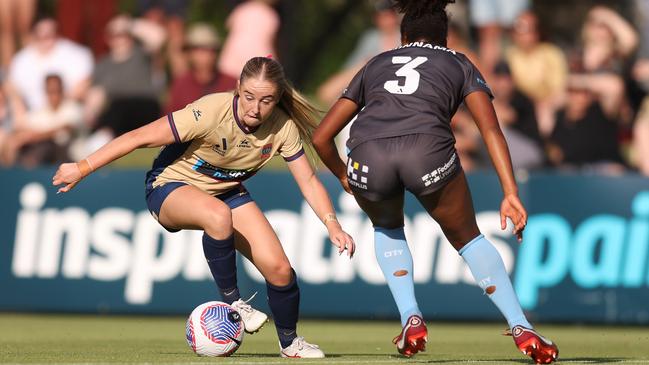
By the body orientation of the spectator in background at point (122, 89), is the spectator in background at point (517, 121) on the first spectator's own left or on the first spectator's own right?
on the first spectator's own left

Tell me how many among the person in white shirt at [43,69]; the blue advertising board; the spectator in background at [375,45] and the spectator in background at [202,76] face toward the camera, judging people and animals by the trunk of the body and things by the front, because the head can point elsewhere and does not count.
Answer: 4

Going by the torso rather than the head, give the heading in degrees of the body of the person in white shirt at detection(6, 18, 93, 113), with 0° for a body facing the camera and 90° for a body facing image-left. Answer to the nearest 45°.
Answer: approximately 0°

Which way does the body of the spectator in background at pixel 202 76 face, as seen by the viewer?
toward the camera

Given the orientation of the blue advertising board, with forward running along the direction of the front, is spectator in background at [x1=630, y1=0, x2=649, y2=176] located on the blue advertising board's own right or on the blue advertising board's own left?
on the blue advertising board's own left

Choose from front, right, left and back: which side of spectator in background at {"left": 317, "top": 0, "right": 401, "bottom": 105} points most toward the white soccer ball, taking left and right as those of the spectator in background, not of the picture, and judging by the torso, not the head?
front

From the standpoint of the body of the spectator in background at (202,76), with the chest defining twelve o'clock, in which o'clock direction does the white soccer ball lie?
The white soccer ball is roughly at 12 o'clock from the spectator in background.

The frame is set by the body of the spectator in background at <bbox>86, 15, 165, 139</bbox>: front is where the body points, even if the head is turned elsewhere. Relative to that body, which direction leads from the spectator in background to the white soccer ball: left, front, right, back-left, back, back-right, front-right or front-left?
front

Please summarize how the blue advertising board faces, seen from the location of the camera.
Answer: facing the viewer
